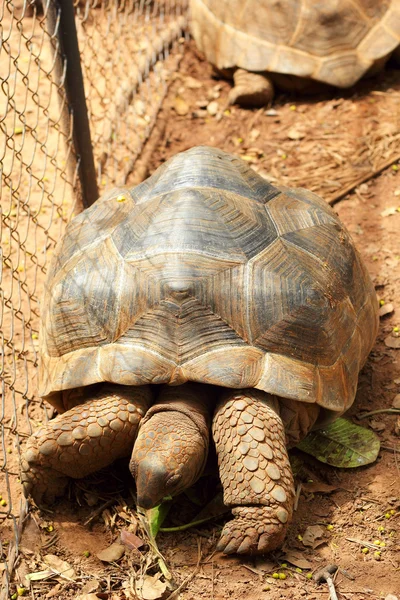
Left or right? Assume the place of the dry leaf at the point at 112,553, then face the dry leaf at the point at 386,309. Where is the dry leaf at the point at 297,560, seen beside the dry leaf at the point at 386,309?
right

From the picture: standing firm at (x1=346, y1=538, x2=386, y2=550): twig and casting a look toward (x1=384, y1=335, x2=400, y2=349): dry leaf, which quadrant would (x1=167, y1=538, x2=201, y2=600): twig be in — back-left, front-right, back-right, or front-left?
back-left

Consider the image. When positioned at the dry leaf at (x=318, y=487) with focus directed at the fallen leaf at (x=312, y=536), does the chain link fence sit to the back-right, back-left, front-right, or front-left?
back-right
